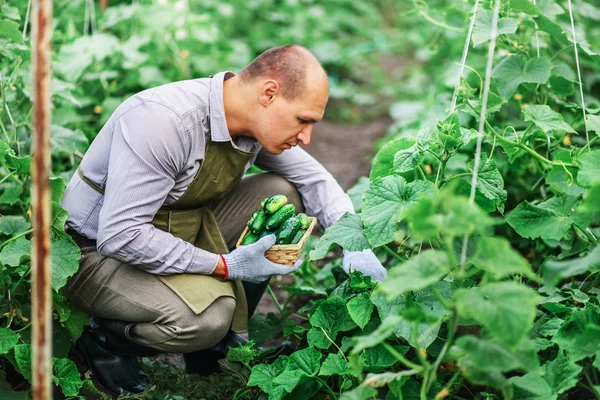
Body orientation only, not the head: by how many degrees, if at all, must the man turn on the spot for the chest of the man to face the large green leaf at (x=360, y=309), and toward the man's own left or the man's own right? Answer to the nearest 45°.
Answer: approximately 45° to the man's own right

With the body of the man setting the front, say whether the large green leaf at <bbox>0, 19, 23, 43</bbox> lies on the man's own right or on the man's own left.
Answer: on the man's own left

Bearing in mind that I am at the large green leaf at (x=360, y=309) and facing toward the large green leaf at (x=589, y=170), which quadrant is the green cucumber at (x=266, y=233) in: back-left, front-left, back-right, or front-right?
back-left

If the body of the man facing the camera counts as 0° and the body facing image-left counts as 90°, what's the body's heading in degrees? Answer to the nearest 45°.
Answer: approximately 270°

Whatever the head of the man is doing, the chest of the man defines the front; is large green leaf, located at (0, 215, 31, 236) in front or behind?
behind

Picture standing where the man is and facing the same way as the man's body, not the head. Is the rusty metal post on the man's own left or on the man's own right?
on the man's own right

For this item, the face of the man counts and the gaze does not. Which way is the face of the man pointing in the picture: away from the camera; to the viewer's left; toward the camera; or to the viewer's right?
to the viewer's right

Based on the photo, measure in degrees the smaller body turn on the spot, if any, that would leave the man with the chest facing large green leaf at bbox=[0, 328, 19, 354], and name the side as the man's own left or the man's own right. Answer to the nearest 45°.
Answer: approximately 135° to the man's own right
